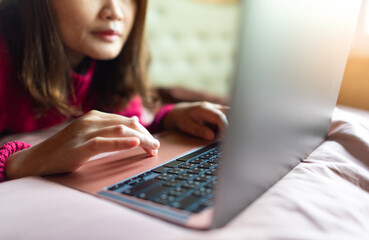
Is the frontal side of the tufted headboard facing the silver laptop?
yes

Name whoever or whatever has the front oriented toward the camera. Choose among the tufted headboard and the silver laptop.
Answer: the tufted headboard

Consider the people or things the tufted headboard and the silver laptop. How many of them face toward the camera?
1

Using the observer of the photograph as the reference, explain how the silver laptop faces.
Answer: facing away from the viewer and to the left of the viewer

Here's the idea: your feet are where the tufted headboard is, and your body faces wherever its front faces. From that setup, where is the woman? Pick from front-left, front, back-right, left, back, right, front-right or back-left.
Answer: front

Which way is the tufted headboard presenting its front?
toward the camera

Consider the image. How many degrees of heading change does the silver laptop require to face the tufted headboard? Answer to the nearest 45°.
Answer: approximately 45° to its right
